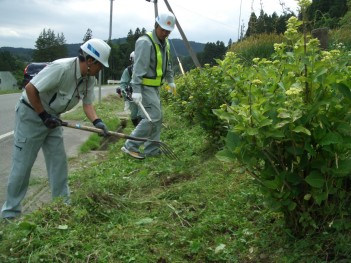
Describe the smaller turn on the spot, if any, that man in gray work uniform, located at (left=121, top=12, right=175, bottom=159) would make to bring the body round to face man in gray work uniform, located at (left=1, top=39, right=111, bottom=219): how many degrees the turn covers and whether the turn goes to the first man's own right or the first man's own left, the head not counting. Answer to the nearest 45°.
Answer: approximately 90° to the first man's own right

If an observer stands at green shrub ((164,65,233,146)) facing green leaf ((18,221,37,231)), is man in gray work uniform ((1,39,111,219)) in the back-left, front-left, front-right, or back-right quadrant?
front-right

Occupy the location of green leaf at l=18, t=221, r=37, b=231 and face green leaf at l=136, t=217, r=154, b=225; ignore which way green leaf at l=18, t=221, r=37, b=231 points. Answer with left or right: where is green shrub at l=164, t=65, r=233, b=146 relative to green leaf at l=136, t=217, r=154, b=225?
left

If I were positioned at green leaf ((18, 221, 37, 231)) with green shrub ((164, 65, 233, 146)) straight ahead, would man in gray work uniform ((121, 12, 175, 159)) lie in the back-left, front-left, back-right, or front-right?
front-left

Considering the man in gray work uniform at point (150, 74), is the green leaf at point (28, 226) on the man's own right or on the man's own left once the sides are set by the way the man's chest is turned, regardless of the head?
on the man's own right

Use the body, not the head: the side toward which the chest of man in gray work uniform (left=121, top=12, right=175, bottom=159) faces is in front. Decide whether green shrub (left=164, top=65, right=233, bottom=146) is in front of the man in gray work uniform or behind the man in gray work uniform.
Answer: in front

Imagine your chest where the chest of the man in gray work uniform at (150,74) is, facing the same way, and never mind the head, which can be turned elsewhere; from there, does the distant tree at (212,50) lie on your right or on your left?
on your left
